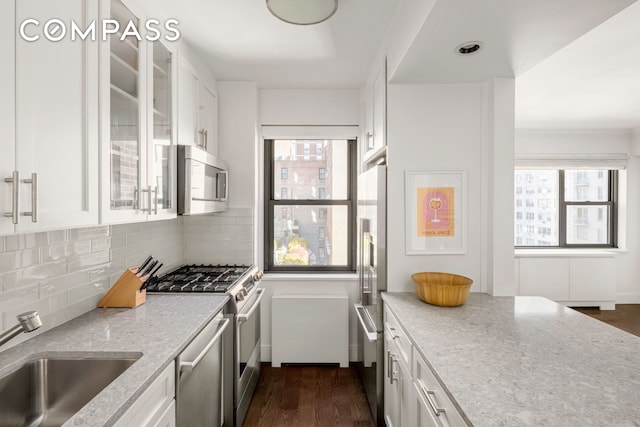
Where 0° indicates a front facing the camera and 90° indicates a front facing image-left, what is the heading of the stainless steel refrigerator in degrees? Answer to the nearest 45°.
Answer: approximately 90°

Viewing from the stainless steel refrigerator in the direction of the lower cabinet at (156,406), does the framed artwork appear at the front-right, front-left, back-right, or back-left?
back-left

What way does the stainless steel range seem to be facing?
to the viewer's right

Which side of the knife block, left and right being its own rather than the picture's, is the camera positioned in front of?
right

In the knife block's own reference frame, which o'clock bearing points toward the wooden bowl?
The wooden bowl is roughly at 1 o'clock from the knife block.
